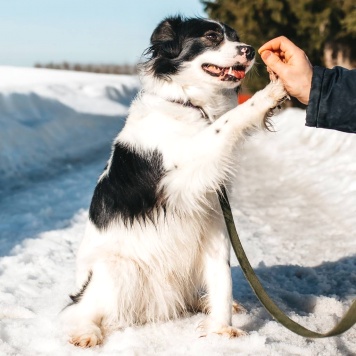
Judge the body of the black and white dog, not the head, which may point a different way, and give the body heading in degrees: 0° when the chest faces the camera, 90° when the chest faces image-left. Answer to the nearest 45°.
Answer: approximately 270°
